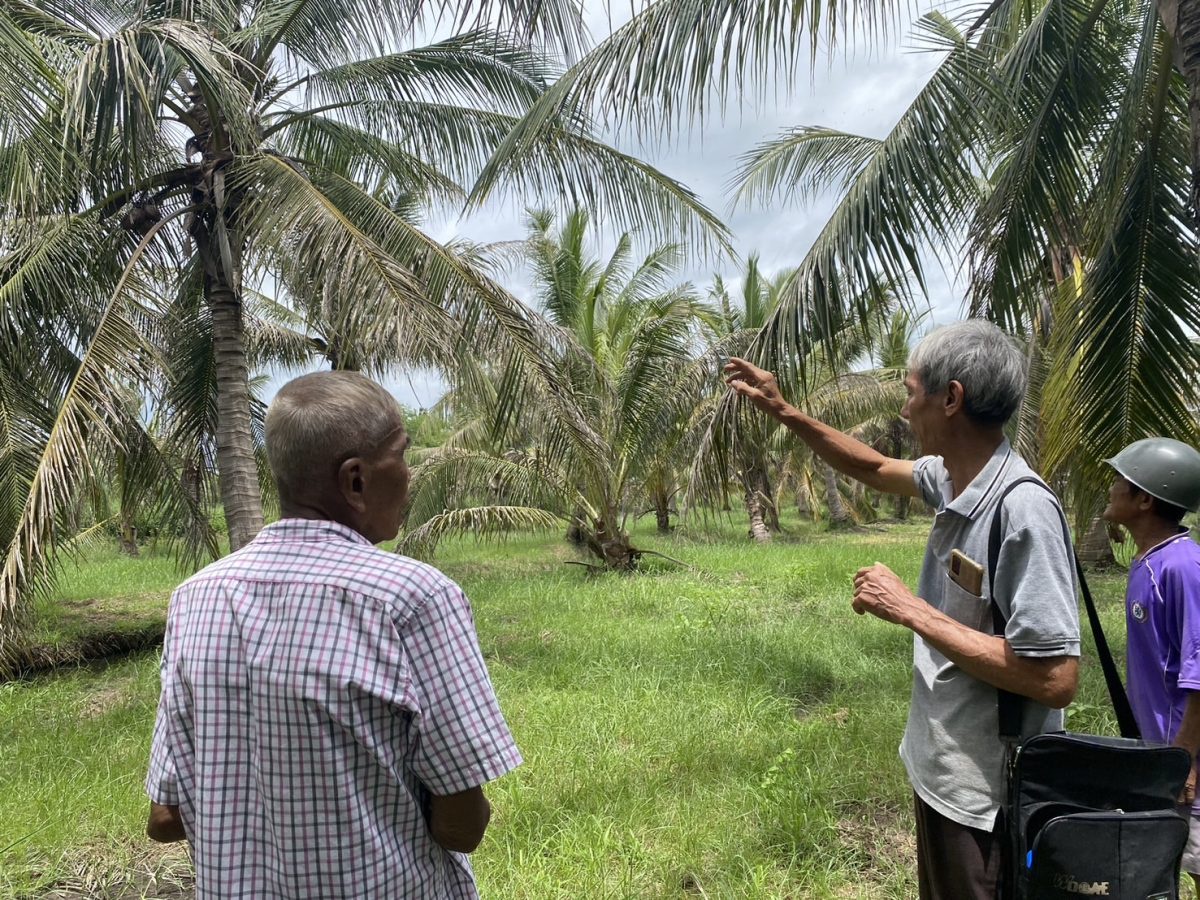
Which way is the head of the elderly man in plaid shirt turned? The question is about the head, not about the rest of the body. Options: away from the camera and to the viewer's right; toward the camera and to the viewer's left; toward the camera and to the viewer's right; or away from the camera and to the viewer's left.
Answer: away from the camera and to the viewer's right

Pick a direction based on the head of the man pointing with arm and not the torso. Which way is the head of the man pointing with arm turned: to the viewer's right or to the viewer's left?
to the viewer's left

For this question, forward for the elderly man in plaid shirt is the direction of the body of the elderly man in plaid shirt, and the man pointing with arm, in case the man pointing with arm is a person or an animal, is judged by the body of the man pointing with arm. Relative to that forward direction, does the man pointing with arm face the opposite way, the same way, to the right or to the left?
to the left

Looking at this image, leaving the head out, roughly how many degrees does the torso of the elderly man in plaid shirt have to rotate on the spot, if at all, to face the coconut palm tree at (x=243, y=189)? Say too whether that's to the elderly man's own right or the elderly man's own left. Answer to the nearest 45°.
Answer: approximately 45° to the elderly man's own left

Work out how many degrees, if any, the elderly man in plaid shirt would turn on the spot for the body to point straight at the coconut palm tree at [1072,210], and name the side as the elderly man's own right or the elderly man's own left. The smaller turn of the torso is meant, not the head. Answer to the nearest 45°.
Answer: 0° — they already face it

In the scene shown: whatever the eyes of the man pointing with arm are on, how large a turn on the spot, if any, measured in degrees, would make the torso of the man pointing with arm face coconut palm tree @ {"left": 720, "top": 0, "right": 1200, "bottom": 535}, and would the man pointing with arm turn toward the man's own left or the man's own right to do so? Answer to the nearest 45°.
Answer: approximately 90° to the man's own right

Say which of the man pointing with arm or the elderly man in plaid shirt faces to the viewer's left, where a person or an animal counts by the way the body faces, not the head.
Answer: the man pointing with arm

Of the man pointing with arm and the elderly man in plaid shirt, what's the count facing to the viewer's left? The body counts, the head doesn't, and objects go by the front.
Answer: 1

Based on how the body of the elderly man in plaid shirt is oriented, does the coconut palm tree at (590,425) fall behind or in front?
in front

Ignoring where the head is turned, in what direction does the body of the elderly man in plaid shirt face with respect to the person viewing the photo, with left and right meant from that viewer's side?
facing away from the viewer and to the right of the viewer

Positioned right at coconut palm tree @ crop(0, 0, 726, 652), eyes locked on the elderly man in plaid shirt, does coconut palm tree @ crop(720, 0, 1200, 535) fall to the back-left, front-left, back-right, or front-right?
front-left

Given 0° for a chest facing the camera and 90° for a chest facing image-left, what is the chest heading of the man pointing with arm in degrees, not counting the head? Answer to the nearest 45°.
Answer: approximately 90°

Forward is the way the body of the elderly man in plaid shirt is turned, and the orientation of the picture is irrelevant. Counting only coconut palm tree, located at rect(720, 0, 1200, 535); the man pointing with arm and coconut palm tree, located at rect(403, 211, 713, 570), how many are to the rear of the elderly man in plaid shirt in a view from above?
0
